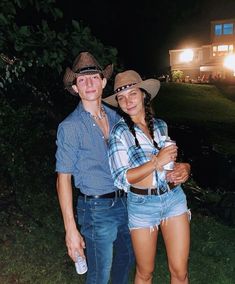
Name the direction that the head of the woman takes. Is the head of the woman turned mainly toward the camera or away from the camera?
toward the camera

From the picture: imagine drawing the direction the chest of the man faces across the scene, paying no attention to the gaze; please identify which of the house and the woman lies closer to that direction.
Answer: the woman

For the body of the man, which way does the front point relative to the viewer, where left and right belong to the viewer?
facing the viewer and to the right of the viewer

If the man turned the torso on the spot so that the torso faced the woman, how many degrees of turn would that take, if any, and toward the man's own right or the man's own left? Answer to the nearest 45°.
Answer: approximately 45° to the man's own left

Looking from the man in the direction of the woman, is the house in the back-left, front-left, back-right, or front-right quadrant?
front-left

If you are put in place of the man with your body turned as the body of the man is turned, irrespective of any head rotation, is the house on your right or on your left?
on your left
